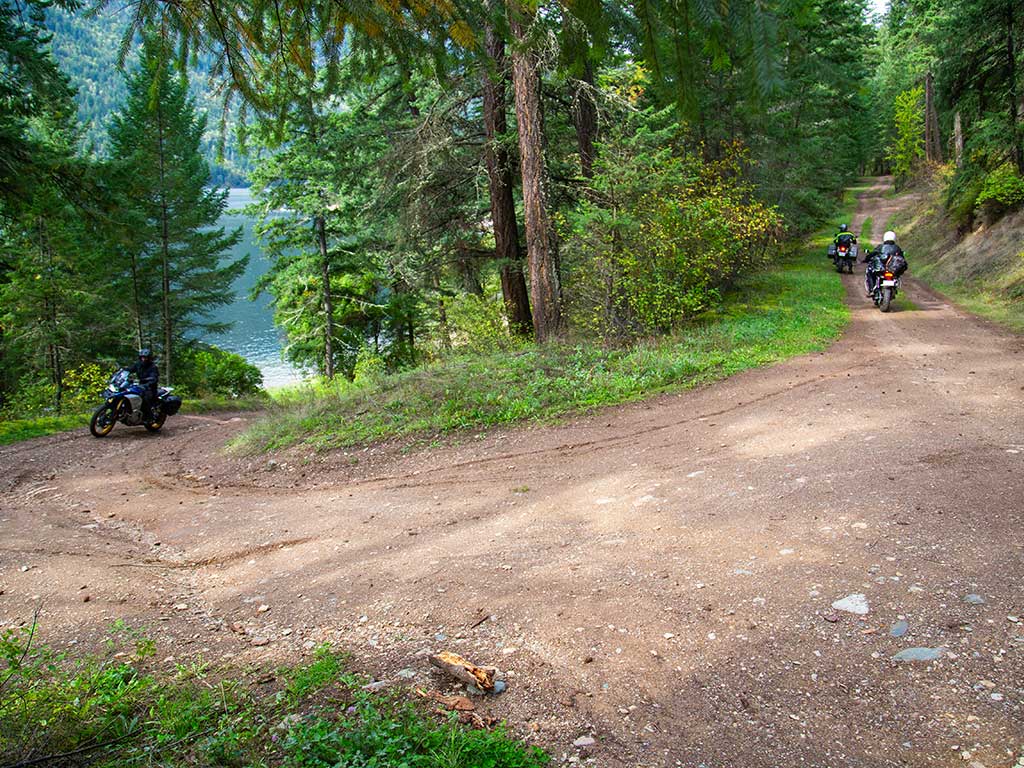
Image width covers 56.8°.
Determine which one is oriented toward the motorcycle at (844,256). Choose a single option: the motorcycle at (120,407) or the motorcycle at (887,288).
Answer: the motorcycle at (887,288)

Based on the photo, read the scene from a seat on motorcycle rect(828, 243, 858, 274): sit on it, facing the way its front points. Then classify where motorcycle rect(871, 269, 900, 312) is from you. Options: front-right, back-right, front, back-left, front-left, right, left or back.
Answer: back

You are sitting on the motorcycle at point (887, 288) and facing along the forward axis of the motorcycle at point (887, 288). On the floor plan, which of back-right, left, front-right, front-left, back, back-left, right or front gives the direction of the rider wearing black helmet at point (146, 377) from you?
back-left

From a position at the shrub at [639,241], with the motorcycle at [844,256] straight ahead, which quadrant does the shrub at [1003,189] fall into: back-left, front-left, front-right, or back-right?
front-right

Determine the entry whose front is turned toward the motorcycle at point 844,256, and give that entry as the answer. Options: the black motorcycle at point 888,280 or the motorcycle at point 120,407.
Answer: the black motorcycle

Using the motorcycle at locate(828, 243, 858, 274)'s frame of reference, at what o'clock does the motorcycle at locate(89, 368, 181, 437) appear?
the motorcycle at locate(89, 368, 181, 437) is roughly at 7 o'clock from the motorcycle at locate(828, 243, 858, 274).

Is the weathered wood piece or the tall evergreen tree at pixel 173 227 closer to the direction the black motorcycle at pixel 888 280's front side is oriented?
the tall evergreen tree

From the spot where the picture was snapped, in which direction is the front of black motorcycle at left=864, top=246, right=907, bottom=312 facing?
facing away from the viewer

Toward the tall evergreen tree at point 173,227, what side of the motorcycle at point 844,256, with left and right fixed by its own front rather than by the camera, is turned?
left

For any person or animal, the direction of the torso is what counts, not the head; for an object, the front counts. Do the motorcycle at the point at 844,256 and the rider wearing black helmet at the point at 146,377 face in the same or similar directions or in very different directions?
very different directions

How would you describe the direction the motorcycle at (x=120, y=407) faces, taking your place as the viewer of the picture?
facing the viewer and to the left of the viewer

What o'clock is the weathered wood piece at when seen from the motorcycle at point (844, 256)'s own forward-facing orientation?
The weathered wood piece is roughly at 6 o'clock from the motorcycle.

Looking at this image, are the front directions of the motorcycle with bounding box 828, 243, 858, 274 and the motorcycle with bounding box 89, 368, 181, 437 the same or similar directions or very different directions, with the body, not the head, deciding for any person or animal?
very different directions

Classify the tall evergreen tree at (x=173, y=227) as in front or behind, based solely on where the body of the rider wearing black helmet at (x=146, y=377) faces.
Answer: behind
